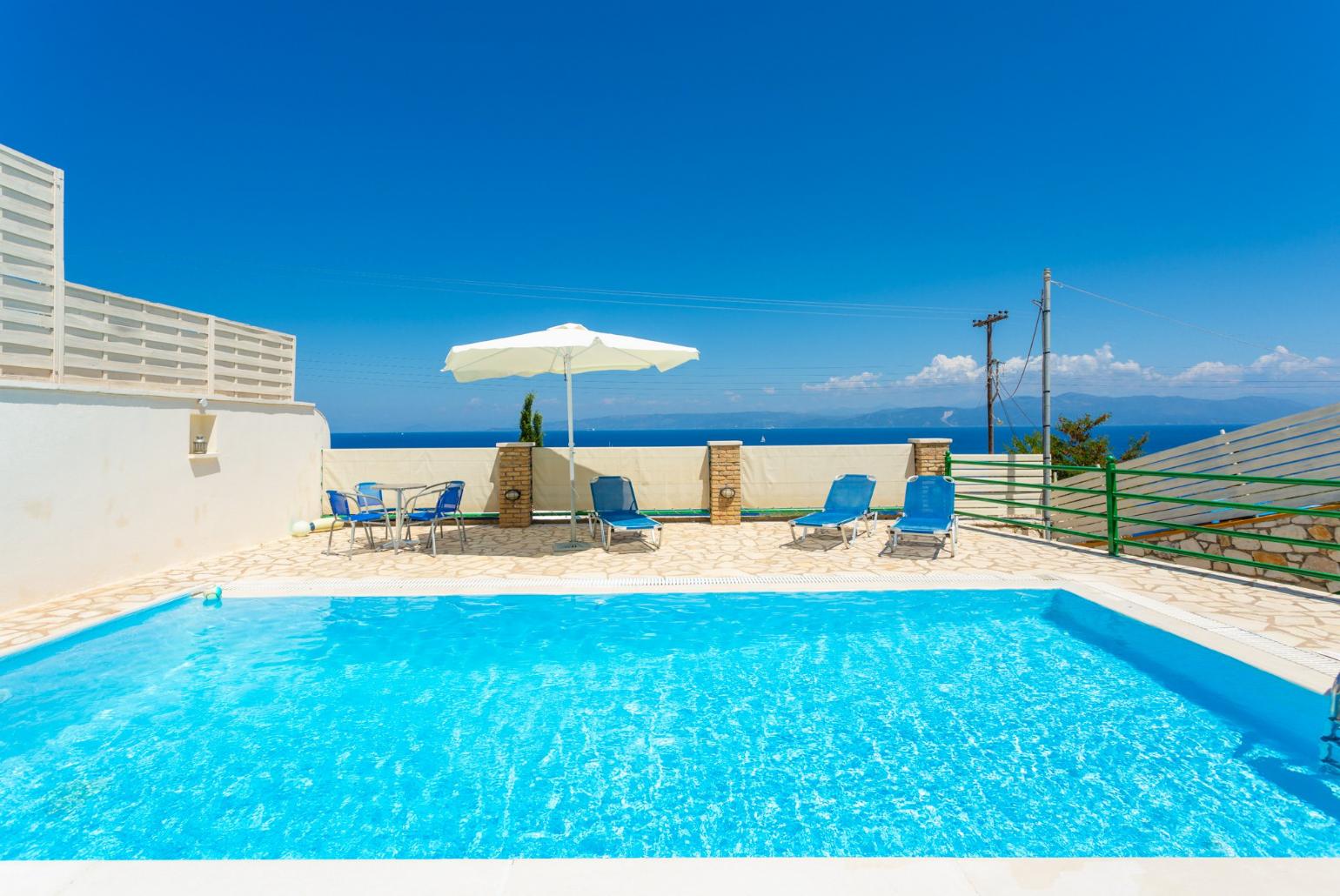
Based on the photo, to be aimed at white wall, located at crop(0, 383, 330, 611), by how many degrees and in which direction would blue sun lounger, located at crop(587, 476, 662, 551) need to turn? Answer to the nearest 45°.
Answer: approximately 135° to its right

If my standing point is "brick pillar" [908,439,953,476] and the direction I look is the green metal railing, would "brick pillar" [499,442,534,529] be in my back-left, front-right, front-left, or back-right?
back-right

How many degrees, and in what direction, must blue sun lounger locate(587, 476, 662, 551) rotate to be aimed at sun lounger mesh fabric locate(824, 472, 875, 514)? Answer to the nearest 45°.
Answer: approximately 45° to its left

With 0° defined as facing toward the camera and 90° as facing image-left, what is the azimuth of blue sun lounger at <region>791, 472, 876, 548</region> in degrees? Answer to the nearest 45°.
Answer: approximately 45°

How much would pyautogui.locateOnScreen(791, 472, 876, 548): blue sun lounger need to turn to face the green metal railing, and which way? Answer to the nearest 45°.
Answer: approximately 135° to its left

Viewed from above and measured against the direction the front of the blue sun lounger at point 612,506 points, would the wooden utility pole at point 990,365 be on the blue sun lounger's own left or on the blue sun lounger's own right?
on the blue sun lounger's own left

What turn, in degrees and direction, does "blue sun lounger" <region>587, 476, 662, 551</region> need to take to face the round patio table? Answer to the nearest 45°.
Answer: approximately 135° to its right

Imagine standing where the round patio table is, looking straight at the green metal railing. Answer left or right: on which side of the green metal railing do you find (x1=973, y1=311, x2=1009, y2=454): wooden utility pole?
left

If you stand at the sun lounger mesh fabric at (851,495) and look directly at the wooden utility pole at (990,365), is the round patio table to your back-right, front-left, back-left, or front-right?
back-left

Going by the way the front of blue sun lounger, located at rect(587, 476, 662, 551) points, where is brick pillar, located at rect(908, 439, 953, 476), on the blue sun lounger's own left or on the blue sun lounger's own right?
on the blue sun lounger's own left

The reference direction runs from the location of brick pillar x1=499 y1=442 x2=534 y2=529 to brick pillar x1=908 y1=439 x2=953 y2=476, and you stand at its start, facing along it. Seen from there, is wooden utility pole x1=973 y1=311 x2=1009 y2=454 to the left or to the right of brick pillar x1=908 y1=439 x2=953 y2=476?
left

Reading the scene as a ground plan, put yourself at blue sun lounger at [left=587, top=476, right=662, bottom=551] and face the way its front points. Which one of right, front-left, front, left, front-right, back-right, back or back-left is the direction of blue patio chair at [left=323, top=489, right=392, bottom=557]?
back-right

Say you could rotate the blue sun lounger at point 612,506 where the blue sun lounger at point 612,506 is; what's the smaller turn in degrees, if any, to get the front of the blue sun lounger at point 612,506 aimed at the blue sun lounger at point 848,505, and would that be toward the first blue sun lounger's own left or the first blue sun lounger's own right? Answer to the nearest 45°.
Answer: approximately 45° to the first blue sun lounger's own left
